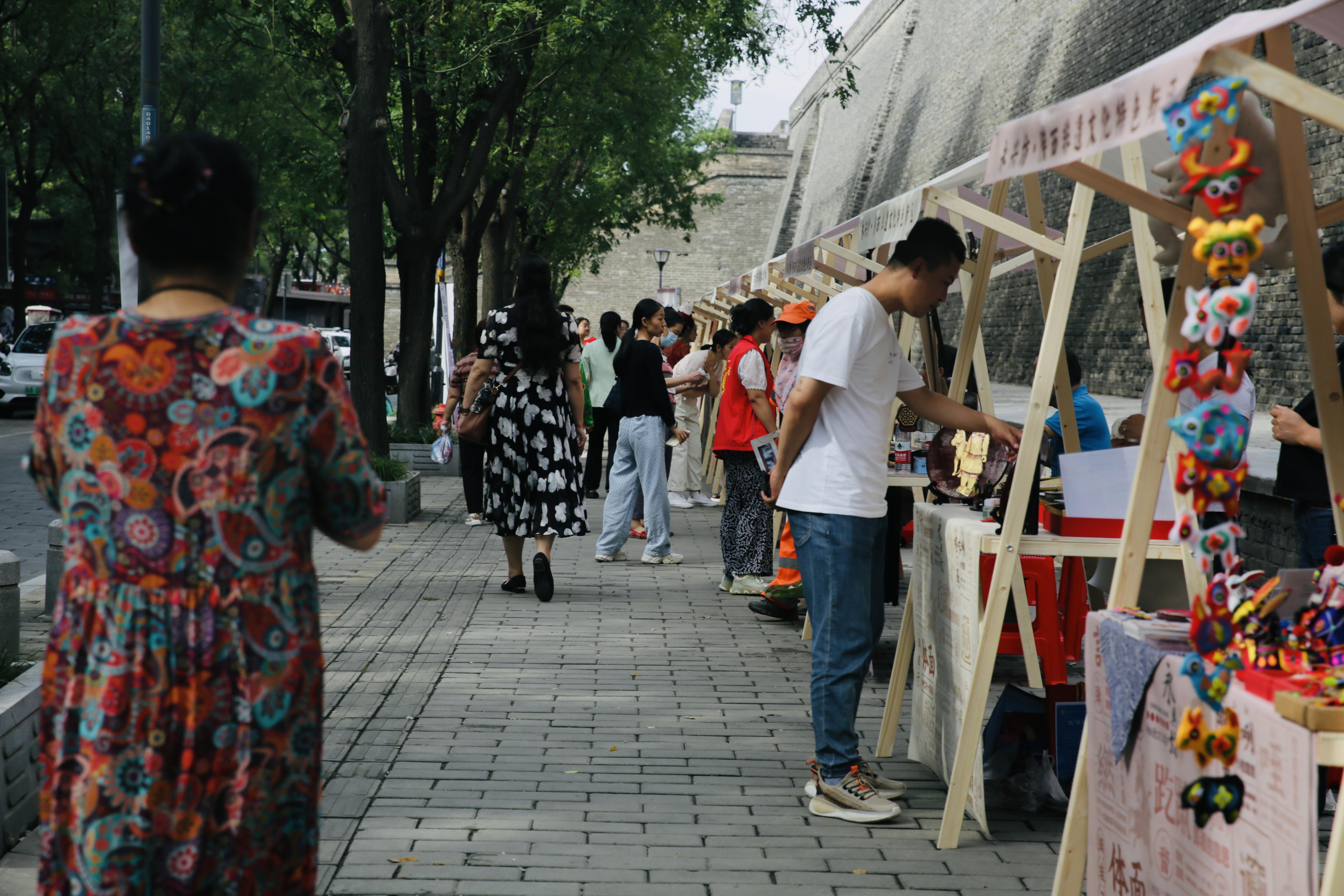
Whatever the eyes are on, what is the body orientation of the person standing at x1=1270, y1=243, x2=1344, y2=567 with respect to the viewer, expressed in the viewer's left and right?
facing to the left of the viewer

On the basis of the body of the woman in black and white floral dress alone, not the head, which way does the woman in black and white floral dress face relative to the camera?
away from the camera

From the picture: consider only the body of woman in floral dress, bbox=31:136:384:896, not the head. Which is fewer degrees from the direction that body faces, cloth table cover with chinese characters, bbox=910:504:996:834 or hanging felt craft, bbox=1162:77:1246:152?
the cloth table cover with chinese characters

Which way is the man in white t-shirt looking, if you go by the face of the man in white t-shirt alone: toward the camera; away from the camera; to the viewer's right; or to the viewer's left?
to the viewer's right

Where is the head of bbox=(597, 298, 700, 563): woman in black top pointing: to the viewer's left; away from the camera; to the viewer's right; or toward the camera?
to the viewer's right

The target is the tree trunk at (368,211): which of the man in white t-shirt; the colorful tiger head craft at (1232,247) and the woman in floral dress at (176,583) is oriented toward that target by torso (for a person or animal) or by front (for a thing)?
the woman in floral dress

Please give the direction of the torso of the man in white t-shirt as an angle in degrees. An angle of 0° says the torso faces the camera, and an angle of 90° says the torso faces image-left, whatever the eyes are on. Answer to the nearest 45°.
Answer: approximately 270°

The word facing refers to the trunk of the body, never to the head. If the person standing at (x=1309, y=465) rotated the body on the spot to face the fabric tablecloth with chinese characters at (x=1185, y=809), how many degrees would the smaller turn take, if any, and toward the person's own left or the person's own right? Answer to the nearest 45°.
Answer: approximately 90° to the person's own left

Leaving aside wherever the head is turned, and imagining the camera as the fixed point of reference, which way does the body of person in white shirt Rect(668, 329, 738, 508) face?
to the viewer's right

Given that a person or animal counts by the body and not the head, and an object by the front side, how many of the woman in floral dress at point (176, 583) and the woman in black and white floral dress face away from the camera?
2

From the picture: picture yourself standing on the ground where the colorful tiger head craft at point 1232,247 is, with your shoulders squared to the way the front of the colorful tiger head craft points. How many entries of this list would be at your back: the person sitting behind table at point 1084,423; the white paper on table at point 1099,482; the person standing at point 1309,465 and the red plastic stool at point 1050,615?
4

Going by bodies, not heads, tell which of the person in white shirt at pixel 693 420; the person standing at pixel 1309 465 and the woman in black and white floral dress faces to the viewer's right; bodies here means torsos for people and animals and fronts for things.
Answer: the person in white shirt

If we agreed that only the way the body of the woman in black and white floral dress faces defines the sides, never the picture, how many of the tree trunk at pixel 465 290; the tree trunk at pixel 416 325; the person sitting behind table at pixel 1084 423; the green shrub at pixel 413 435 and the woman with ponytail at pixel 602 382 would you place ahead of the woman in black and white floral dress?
4
